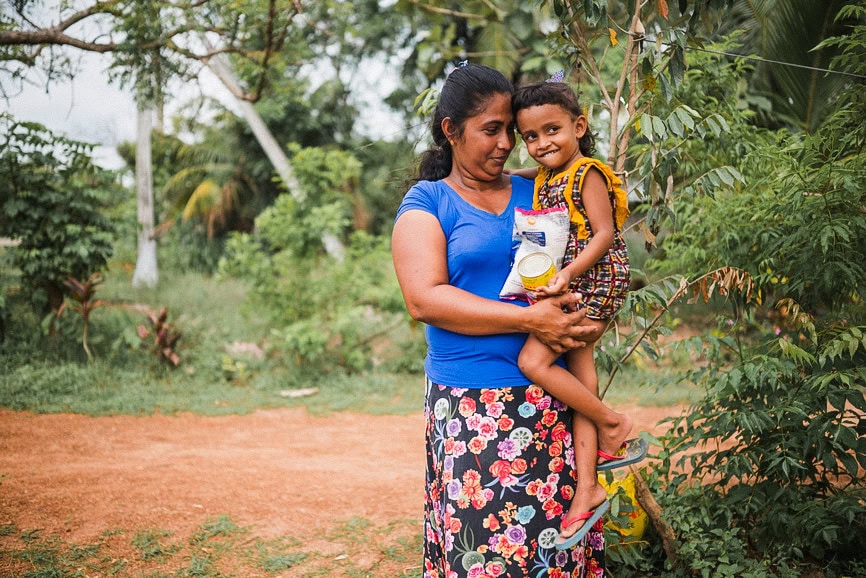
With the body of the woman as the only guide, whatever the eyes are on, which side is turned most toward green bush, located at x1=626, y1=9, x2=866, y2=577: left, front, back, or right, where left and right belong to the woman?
left

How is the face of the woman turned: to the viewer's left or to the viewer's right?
to the viewer's right

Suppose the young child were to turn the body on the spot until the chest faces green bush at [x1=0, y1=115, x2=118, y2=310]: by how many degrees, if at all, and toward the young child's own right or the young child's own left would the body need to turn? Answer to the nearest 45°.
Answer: approximately 90° to the young child's own right

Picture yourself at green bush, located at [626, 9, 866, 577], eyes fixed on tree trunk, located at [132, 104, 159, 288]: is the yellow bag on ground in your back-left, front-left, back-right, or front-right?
front-left

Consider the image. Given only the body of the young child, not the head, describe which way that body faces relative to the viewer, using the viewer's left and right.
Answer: facing the viewer and to the left of the viewer

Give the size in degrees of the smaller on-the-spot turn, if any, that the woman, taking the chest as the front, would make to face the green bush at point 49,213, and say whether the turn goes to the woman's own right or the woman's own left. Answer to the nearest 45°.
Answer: approximately 180°

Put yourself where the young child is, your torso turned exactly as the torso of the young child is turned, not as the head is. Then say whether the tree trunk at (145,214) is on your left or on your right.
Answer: on your right

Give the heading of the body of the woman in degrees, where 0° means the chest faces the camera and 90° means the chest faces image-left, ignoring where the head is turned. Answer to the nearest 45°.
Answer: approximately 315°
